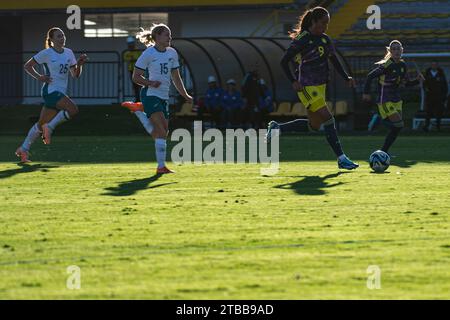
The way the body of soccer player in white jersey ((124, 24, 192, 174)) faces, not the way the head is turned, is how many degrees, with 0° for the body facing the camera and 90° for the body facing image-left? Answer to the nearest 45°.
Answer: approximately 315°

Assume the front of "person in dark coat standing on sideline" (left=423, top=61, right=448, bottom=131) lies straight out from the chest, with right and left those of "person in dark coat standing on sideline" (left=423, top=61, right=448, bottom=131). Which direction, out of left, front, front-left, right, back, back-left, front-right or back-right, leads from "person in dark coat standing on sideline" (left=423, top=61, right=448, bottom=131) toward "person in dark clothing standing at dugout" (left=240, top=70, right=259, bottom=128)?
right

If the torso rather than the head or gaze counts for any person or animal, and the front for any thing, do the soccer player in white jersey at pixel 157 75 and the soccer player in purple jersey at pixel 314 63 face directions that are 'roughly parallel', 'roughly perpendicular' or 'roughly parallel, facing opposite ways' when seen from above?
roughly parallel

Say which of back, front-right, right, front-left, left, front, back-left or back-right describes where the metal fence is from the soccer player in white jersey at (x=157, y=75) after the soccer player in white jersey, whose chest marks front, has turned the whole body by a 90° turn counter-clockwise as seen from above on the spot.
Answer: front-left

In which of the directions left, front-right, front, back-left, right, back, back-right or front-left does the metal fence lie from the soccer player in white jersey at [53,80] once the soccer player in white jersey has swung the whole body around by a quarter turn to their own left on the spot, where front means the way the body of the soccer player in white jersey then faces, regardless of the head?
front-left

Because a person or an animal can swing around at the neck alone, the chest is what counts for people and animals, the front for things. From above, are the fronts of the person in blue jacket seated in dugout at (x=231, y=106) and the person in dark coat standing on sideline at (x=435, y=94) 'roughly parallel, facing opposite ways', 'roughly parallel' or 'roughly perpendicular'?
roughly parallel

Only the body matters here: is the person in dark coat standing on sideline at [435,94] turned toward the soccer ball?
yes

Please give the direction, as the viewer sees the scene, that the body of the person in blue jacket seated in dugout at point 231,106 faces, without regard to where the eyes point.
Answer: toward the camera

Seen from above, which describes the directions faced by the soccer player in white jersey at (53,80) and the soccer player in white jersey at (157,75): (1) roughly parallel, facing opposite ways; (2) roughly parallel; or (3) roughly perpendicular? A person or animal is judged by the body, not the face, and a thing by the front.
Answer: roughly parallel

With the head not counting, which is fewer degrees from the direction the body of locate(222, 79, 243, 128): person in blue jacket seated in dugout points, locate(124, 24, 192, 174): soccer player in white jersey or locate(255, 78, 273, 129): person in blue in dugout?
the soccer player in white jersey

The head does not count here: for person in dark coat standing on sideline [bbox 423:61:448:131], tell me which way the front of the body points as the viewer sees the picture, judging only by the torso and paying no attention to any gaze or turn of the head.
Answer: toward the camera

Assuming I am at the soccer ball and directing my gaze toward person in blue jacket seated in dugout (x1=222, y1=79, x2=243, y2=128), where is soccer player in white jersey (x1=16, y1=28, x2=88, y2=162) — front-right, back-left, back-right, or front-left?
front-left

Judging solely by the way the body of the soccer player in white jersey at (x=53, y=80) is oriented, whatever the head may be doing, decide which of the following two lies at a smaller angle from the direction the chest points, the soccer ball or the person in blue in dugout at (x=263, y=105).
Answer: the soccer ball

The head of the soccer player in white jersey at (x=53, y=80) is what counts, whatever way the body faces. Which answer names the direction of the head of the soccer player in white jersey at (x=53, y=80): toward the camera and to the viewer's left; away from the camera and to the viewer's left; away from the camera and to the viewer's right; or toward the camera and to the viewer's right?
toward the camera and to the viewer's right

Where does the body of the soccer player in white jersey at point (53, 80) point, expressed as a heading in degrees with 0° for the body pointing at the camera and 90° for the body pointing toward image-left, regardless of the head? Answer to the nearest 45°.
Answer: approximately 315°

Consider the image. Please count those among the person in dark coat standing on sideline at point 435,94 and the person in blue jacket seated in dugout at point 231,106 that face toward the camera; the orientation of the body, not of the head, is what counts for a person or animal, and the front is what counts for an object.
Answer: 2

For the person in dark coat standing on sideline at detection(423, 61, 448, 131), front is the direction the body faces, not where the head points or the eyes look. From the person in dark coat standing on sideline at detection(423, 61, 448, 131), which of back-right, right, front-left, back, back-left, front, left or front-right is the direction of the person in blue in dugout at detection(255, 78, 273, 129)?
right

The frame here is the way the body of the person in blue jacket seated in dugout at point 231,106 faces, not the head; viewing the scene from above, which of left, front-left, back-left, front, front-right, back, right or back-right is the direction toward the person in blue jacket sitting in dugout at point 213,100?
right

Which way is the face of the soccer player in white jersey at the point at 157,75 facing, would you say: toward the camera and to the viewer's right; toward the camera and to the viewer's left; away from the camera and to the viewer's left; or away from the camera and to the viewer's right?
toward the camera and to the viewer's right
